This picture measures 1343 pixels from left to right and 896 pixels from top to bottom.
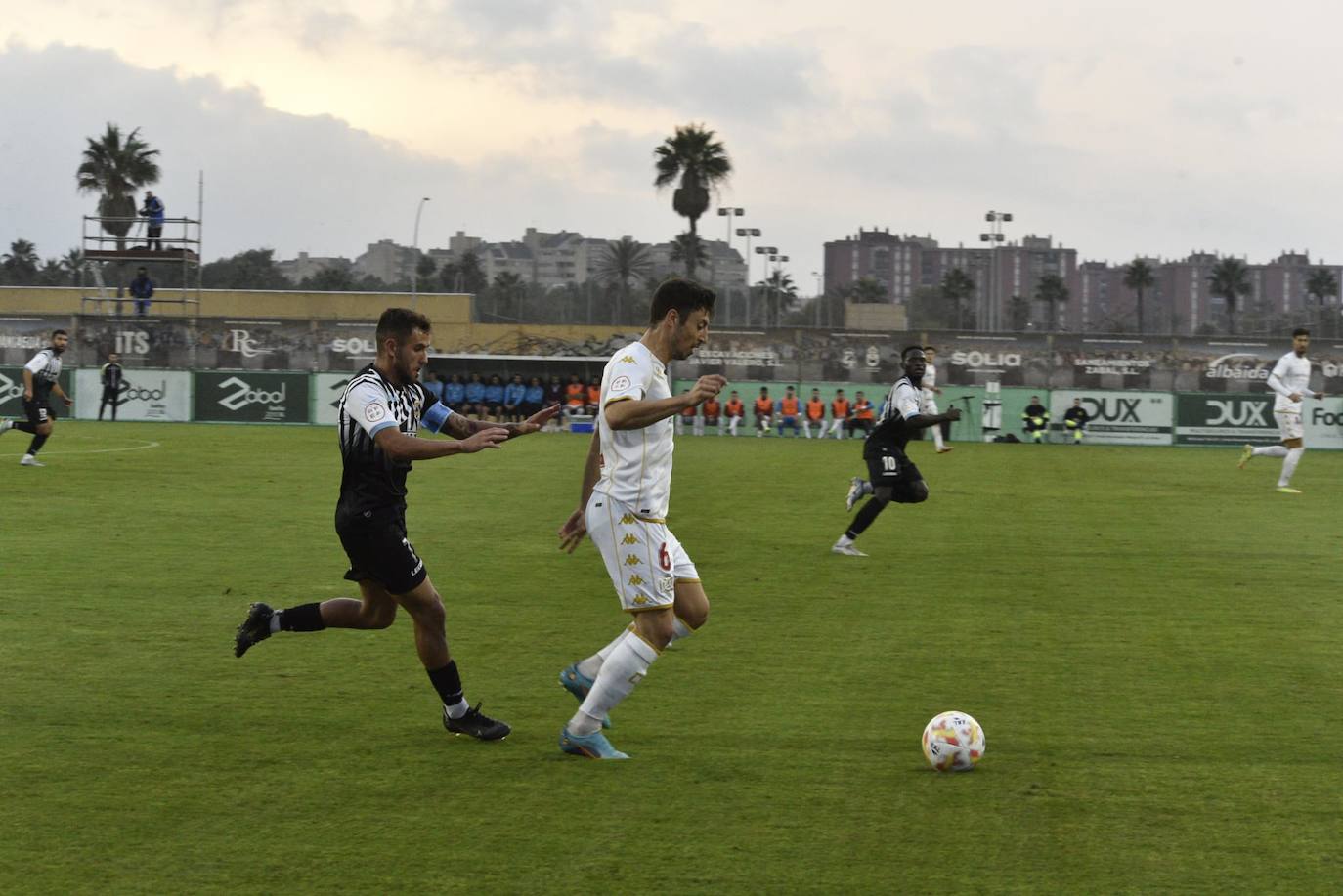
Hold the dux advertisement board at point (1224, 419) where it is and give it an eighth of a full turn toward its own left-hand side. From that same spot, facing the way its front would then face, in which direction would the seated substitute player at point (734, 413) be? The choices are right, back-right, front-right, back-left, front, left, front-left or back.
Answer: back-right

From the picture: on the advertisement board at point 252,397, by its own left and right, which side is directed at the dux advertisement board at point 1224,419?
left

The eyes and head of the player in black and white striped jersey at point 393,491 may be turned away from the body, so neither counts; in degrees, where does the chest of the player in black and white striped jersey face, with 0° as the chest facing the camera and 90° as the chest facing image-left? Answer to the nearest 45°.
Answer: approximately 270°

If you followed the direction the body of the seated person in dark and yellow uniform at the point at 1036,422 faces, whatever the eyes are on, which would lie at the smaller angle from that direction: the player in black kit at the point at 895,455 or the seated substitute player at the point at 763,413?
the player in black kit
